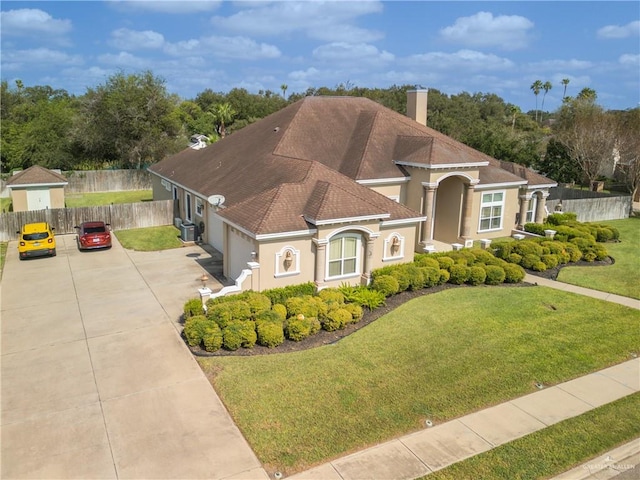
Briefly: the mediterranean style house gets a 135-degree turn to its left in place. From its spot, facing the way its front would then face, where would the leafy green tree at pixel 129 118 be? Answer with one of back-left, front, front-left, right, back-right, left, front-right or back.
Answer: front-left

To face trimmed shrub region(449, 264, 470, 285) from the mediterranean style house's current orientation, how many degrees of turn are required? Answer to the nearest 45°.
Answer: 0° — it already faces it

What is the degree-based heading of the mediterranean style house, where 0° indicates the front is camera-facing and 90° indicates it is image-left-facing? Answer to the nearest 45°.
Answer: approximately 315°

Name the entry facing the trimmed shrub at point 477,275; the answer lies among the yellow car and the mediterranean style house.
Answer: the mediterranean style house
